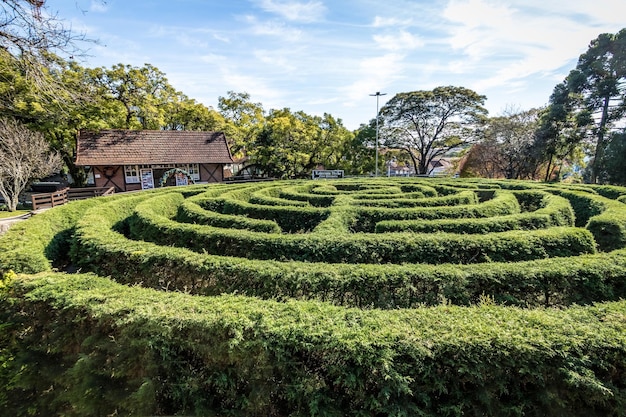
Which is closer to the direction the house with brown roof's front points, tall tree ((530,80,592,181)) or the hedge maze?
the hedge maze

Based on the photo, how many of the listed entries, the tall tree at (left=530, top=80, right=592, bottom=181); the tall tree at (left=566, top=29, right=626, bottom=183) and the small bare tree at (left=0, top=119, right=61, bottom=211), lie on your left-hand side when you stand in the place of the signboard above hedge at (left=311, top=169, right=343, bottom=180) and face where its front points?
2

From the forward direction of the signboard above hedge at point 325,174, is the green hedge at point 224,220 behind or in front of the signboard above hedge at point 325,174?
in front

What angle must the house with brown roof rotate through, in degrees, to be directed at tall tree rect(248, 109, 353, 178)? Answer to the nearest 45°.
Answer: approximately 90° to its left

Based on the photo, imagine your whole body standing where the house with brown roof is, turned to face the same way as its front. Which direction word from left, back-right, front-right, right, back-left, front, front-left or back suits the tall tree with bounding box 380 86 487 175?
left

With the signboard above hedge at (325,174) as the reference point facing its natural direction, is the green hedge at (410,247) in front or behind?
in front

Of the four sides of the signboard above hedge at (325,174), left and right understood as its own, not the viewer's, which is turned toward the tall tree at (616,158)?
left

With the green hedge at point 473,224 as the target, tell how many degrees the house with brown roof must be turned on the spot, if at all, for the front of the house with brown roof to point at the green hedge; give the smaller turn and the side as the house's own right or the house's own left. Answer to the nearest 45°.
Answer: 0° — it already faces it

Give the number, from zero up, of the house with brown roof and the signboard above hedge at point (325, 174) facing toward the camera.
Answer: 2

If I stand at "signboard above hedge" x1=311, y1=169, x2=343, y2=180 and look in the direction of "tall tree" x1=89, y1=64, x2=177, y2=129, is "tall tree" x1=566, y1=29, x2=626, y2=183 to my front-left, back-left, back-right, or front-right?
back-left

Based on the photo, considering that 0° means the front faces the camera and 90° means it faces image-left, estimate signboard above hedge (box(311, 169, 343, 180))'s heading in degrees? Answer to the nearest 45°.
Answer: approximately 0°
